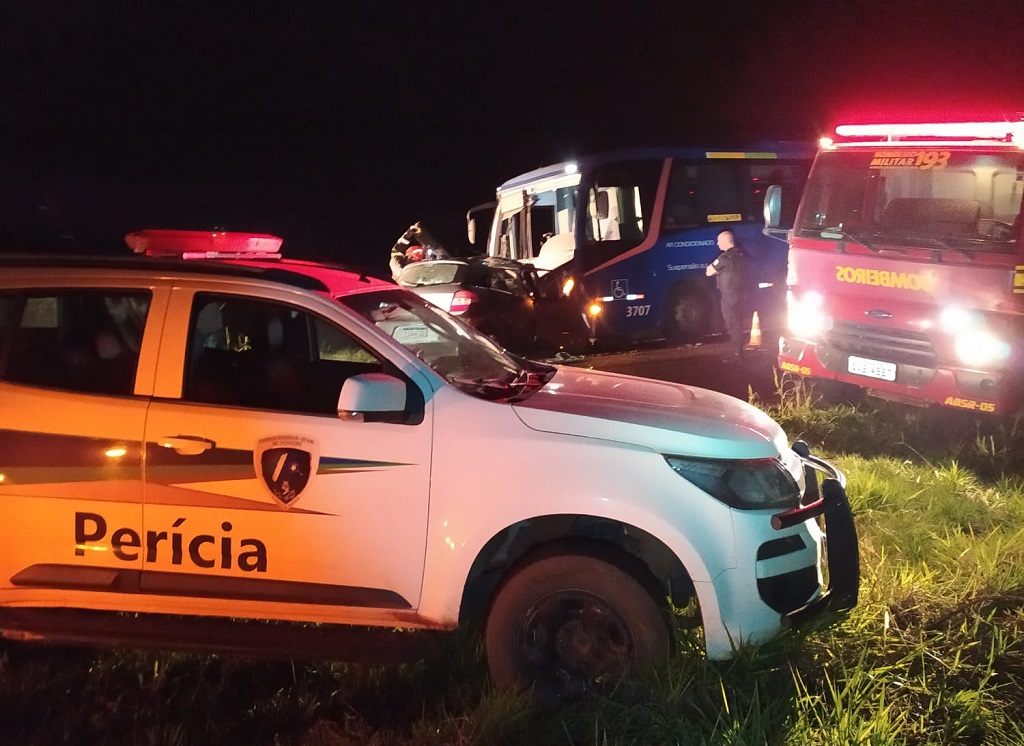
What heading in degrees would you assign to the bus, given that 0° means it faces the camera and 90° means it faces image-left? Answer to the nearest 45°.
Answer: approximately 45°

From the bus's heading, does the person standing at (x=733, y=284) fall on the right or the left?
on its left

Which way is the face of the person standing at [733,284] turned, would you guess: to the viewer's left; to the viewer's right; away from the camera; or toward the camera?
to the viewer's left

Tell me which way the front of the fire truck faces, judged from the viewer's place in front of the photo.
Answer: facing the viewer and to the left of the viewer

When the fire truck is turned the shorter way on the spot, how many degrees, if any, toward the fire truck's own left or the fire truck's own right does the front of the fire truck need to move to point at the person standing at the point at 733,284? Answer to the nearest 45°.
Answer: approximately 90° to the fire truck's own right

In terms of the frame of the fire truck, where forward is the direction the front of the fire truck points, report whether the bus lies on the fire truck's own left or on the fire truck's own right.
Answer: on the fire truck's own right

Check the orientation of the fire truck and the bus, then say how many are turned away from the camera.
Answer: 0
